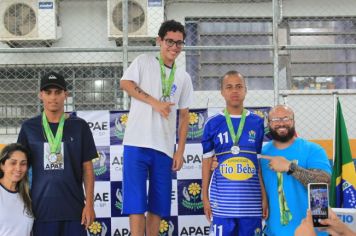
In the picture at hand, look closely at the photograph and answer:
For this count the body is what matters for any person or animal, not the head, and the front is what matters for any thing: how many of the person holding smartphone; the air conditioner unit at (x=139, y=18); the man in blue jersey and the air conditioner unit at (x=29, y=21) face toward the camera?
3

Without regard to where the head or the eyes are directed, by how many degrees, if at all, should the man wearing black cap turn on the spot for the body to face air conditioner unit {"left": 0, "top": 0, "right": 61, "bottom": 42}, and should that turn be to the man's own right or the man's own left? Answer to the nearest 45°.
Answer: approximately 180°

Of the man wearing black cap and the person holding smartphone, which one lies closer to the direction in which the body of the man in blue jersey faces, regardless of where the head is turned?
the person holding smartphone

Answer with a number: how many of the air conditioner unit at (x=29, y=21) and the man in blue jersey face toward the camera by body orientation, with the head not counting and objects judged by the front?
2

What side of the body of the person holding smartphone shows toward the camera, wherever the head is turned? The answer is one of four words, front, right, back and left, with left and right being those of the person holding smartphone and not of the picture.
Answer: back

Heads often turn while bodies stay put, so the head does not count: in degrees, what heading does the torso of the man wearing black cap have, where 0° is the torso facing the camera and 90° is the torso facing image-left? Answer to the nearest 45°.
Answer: approximately 0°

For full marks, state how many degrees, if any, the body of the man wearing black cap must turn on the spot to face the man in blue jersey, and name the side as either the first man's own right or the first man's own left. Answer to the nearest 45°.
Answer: approximately 90° to the first man's own left
